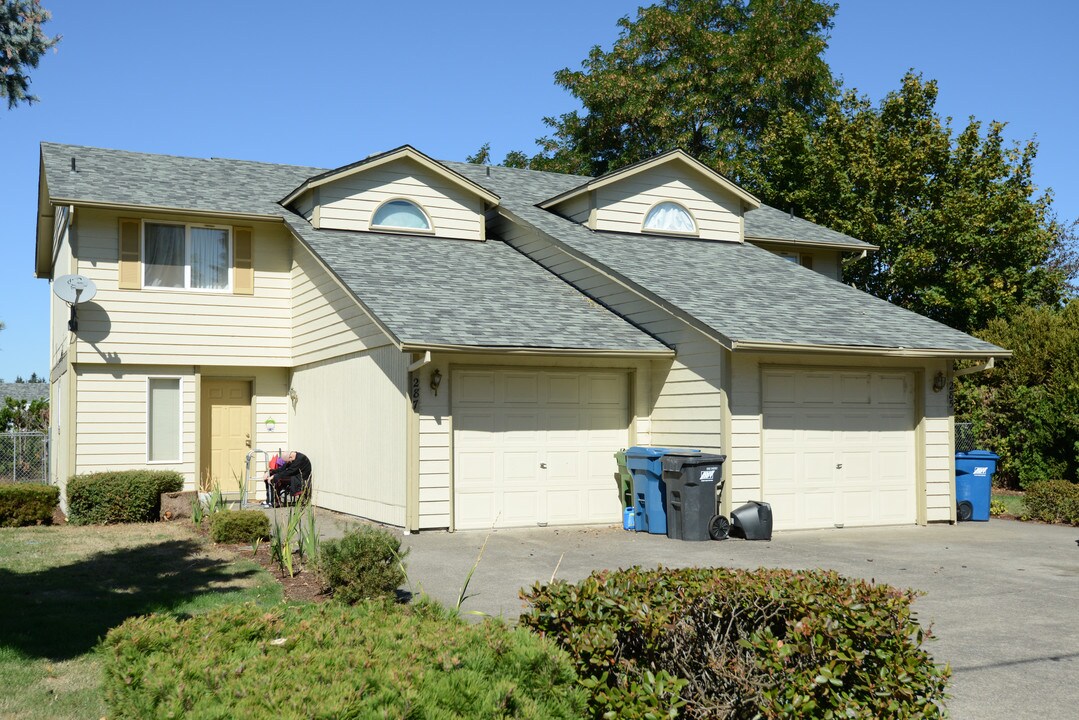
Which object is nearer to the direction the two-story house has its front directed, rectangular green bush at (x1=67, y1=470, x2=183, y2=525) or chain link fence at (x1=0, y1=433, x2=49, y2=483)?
the rectangular green bush

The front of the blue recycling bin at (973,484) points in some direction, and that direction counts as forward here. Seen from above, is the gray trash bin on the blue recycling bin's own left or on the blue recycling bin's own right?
on the blue recycling bin's own right

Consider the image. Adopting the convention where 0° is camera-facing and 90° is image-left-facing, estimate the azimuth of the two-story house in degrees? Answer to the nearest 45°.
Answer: approximately 0°

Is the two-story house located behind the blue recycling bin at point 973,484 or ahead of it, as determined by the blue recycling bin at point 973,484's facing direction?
behind

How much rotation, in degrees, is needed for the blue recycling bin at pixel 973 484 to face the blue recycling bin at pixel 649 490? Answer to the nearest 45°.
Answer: approximately 135° to its right

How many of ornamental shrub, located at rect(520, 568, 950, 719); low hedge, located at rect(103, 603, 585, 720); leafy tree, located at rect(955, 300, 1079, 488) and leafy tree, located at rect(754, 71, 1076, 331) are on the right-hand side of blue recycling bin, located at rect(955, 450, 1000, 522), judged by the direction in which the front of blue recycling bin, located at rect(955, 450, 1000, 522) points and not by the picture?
2

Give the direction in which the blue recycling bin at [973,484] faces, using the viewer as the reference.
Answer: facing to the right of the viewer

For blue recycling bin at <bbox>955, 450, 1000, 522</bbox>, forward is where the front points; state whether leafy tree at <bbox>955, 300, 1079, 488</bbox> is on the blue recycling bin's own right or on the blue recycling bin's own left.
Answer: on the blue recycling bin's own left

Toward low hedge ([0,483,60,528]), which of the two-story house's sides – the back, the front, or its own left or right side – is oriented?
right

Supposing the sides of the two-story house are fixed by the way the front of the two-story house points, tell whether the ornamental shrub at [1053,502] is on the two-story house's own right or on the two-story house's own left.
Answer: on the two-story house's own left
